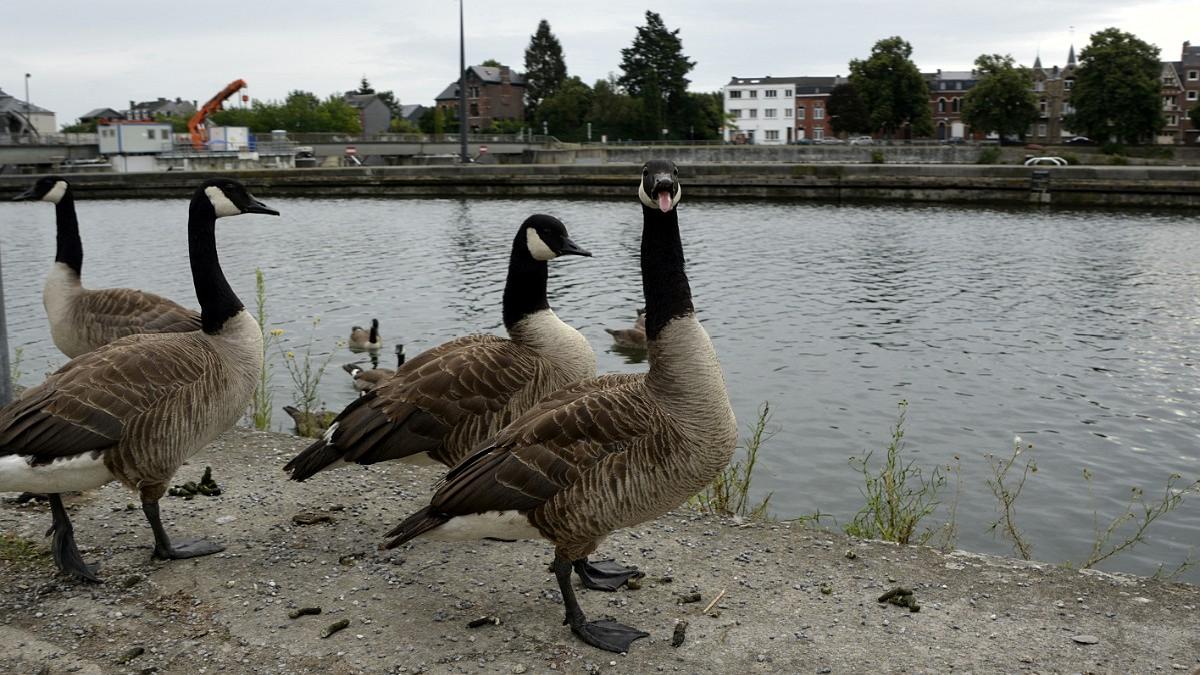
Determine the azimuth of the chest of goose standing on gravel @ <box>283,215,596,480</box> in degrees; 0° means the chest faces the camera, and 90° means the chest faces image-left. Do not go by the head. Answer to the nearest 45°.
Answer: approximately 270°

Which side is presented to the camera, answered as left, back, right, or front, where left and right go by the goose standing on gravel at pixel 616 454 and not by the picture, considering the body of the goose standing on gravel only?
right

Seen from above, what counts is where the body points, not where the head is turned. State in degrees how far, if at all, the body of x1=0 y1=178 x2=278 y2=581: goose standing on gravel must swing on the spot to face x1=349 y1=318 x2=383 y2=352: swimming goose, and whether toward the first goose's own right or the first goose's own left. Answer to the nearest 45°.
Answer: approximately 90° to the first goose's own left

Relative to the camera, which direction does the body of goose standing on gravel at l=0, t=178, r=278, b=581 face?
to the viewer's right

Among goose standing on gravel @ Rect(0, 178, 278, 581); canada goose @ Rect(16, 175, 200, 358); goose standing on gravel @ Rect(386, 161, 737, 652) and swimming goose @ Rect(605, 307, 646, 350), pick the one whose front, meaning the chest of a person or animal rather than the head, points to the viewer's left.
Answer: the canada goose

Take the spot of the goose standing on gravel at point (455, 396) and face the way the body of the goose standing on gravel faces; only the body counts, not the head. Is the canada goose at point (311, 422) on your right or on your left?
on your left

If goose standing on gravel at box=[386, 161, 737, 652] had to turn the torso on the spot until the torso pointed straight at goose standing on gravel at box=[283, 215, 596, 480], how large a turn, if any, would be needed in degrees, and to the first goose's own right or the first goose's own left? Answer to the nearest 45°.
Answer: approximately 135° to the first goose's own left

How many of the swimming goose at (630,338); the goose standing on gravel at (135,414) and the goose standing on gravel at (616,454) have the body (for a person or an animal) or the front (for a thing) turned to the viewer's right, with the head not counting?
3

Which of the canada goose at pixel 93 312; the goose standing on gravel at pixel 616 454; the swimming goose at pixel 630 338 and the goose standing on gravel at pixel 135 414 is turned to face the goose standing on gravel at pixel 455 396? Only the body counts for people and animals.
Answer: the goose standing on gravel at pixel 135 414

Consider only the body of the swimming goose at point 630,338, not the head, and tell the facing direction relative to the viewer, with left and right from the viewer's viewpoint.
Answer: facing to the right of the viewer

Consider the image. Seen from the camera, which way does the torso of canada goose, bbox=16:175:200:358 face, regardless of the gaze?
to the viewer's left
